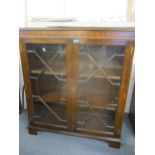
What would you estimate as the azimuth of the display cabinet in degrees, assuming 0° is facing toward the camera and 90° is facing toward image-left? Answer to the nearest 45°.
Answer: approximately 0°
